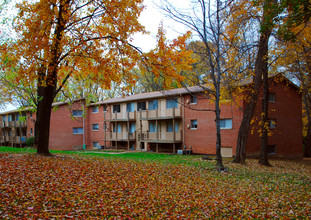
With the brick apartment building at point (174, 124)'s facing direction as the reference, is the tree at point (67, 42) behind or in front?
in front

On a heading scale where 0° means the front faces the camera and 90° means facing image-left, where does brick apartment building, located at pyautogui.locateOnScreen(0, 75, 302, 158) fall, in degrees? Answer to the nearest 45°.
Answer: approximately 45°
